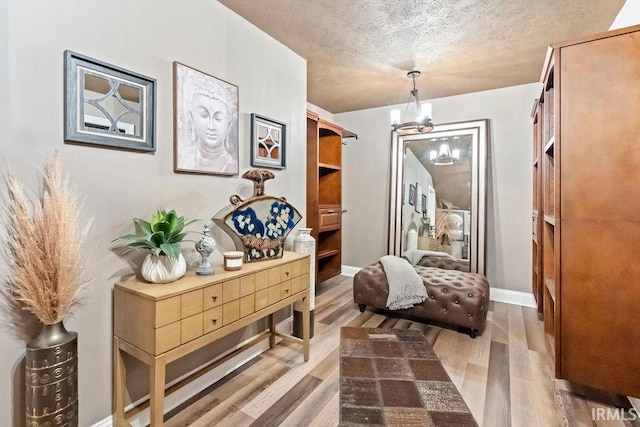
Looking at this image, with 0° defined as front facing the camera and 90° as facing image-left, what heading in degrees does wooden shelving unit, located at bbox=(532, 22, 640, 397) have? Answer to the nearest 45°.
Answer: approximately 90°

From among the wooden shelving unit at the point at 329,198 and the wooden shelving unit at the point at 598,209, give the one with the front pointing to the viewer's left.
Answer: the wooden shelving unit at the point at 598,209

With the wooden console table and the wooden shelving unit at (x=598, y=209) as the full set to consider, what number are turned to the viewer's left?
1

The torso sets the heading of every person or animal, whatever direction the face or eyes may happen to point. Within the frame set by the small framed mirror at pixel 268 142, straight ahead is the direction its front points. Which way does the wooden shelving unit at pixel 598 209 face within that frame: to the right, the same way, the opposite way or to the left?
the opposite way

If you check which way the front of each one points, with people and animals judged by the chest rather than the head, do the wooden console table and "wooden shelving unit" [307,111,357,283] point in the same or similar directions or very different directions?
same or similar directions

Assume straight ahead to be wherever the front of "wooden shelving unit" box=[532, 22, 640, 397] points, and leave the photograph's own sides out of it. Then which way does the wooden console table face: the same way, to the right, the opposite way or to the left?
the opposite way

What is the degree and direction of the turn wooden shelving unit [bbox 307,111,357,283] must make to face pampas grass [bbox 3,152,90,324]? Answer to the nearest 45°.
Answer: approximately 45° to its right

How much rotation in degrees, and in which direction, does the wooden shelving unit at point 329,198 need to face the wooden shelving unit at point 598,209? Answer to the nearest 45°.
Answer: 0° — it already faces it

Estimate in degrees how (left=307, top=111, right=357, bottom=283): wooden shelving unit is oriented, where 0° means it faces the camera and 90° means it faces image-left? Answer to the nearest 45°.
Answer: approximately 315°

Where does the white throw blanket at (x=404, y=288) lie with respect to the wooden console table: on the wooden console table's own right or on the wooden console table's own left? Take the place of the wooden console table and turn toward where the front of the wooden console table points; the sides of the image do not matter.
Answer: on the wooden console table's own left

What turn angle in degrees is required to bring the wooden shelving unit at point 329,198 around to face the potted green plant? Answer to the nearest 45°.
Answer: approximately 45° to its right

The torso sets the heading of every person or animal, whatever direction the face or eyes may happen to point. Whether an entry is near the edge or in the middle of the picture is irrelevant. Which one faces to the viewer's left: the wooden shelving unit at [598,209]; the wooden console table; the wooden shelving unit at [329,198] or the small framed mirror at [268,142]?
the wooden shelving unit at [598,209]

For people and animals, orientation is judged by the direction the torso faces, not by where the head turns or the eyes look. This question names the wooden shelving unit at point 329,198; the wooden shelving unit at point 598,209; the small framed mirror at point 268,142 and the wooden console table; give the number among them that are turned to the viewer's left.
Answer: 1

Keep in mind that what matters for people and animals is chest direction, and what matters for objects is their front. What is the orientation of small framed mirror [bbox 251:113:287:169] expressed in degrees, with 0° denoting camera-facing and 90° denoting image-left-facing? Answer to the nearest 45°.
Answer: approximately 315°

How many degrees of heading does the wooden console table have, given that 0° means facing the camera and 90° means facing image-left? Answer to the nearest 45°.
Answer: approximately 315°
